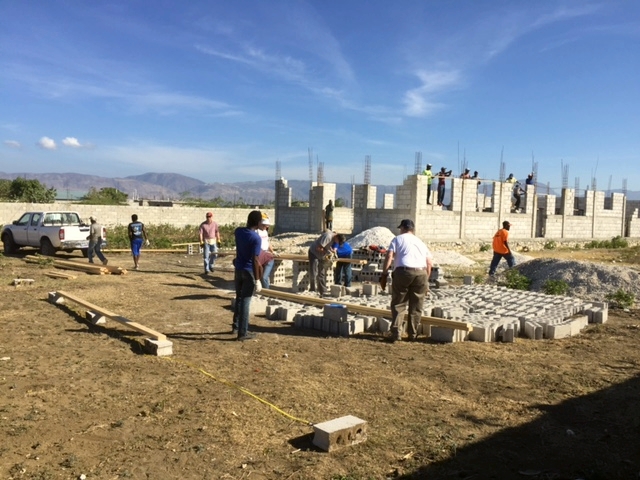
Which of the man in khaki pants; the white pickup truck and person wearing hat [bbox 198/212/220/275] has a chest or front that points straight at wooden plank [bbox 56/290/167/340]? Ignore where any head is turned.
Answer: the person wearing hat

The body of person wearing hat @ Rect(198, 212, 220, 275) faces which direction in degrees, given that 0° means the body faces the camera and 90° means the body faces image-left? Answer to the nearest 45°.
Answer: approximately 0°

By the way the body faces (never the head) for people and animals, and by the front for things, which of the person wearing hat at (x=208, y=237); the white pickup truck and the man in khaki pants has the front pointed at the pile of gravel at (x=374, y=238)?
the man in khaki pants

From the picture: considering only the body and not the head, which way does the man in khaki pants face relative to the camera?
away from the camera

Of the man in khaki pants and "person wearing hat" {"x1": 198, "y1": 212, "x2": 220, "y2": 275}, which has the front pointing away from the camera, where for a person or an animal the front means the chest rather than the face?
the man in khaki pants

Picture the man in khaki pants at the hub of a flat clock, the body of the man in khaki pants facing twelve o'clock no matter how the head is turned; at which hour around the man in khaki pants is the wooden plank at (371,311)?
The wooden plank is roughly at 11 o'clock from the man in khaki pants.

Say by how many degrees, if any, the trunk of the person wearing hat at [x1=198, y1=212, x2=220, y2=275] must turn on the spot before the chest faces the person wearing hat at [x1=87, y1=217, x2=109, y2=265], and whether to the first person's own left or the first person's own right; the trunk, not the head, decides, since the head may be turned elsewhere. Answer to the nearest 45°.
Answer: approximately 135° to the first person's own right

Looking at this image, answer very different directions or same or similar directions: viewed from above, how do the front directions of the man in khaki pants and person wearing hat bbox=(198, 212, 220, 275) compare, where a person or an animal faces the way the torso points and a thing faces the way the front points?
very different directions

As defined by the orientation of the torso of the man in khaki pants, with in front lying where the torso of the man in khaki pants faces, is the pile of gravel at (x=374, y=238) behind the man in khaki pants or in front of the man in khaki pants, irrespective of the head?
in front

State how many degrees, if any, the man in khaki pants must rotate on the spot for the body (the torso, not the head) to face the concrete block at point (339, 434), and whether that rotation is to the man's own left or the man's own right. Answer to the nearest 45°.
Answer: approximately 180°

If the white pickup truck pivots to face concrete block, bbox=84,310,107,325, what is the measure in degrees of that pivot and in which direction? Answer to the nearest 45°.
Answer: approximately 135° to its left

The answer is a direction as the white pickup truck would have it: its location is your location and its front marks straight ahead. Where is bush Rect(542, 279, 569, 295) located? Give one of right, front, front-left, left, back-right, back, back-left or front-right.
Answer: back

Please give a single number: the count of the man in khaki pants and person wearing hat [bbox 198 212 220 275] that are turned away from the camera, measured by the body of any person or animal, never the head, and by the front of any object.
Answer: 1

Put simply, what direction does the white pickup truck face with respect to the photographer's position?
facing away from the viewer and to the left of the viewer
